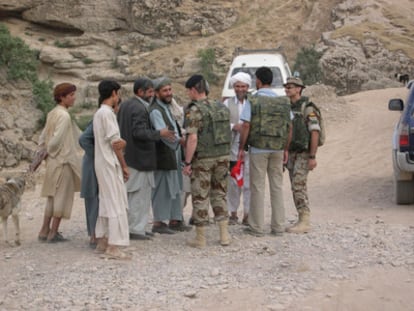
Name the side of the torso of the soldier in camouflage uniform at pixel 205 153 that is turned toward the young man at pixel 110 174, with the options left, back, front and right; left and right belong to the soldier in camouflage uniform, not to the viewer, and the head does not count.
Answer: left

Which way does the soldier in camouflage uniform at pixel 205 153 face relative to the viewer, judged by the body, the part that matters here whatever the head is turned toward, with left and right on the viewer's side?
facing away from the viewer and to the left of the viewer

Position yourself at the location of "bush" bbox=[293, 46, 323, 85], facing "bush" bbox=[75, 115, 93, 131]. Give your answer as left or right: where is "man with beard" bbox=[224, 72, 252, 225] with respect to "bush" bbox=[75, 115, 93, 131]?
left

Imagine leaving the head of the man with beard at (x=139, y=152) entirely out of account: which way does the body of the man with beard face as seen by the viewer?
to the viewer's right

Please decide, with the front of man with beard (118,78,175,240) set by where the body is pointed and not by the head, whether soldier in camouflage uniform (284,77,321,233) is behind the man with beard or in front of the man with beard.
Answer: in front

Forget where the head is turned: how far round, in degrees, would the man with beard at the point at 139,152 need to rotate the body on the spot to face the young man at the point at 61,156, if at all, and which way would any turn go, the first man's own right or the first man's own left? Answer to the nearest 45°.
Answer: approximately 180°

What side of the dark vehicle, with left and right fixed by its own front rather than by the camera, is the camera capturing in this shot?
back

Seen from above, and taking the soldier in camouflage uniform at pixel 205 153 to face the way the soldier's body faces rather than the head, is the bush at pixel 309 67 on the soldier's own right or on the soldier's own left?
on the soldier's own right

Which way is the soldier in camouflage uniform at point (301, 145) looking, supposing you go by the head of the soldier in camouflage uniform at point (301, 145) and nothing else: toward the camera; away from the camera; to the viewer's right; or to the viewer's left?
to the viewer's left

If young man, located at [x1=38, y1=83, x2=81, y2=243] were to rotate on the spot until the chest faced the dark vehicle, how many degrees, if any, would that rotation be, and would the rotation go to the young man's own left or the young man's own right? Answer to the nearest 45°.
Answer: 0° — they already face it

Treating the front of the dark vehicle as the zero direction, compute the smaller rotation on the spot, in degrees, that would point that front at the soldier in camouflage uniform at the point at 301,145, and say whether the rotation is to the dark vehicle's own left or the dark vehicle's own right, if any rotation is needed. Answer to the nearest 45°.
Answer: approximately 135° to the dark vehicle's own left

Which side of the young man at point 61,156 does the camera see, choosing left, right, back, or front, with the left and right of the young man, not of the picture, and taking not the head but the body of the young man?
right

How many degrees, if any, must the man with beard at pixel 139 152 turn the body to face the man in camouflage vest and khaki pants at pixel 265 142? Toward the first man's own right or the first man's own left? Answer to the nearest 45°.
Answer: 0° — they already face them

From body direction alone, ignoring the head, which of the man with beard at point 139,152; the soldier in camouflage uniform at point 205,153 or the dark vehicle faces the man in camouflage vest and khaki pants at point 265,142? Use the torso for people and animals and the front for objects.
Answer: the man with beard

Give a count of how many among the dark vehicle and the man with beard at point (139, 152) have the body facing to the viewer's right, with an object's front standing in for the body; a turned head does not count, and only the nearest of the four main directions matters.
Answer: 1
